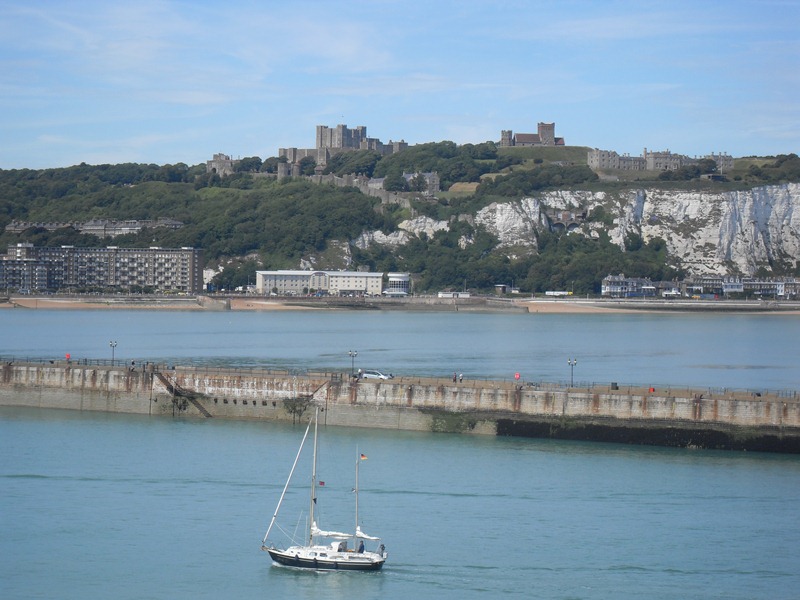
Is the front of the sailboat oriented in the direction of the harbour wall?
no

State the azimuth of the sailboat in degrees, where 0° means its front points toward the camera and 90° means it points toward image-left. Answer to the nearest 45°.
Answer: approximately 90°
